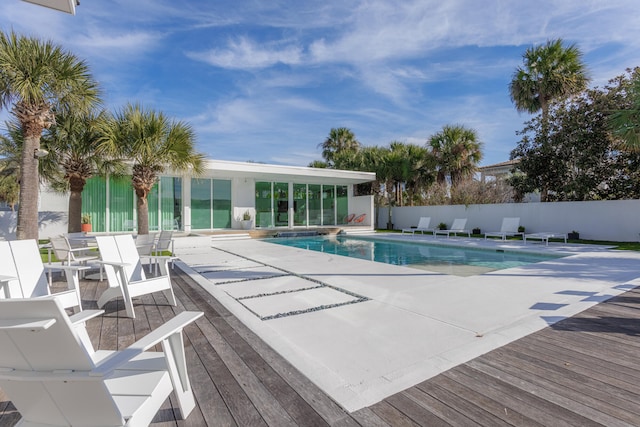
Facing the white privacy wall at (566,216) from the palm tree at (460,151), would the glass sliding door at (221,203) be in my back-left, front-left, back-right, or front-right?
front-right

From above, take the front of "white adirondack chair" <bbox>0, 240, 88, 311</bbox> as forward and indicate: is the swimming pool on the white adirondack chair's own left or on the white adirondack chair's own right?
on the white adirondack chair's own left

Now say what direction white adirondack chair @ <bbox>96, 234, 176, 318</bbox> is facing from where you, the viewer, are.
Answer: facing the viewer and to the right of the viewer

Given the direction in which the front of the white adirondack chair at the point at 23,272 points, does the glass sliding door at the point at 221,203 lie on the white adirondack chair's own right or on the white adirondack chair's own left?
on the white adirondack chair's own left

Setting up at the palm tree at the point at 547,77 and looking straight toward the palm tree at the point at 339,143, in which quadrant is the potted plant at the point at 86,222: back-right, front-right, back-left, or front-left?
front-left

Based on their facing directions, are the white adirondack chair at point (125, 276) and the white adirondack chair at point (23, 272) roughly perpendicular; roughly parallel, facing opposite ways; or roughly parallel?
roughly parallel

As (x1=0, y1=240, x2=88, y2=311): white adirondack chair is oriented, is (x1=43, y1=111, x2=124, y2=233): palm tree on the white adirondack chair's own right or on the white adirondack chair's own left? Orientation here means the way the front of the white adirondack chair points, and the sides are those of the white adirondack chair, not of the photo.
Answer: on the white adirondack chair's own left

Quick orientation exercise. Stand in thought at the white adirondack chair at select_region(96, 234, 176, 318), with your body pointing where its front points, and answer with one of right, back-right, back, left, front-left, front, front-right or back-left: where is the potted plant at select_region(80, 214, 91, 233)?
back-left

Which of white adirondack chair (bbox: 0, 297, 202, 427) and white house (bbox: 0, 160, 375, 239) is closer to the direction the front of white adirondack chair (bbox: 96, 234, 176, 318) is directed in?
the white adirondack chair

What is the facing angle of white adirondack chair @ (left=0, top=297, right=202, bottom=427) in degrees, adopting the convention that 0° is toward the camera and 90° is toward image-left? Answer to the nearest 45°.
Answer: approximately 225°

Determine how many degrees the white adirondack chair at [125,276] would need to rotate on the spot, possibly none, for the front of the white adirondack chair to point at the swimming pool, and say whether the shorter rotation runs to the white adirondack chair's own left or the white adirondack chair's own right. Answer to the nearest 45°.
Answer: approximately 45° to the white adirondack chair's own left

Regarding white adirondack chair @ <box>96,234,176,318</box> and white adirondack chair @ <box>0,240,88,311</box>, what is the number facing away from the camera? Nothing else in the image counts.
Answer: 0

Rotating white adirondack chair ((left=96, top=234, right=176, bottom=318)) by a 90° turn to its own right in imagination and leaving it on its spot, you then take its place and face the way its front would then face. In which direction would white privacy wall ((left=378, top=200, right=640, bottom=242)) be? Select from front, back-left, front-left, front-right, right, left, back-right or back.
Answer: back-left

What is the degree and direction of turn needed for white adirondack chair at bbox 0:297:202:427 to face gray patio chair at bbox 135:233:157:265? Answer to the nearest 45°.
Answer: approximately 45° to its left

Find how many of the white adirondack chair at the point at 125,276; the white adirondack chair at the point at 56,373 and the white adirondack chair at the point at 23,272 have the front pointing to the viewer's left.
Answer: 0
